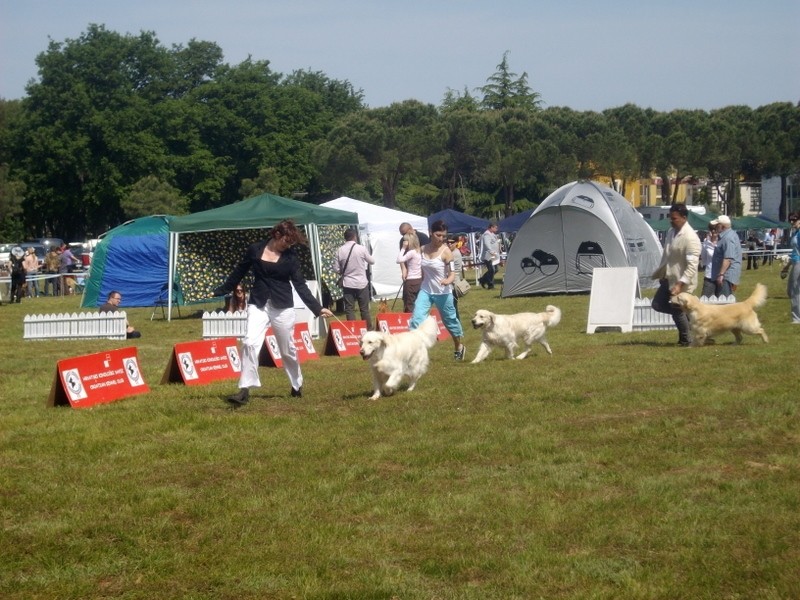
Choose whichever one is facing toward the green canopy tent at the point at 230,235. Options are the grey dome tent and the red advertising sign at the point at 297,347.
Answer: the grey dome tent

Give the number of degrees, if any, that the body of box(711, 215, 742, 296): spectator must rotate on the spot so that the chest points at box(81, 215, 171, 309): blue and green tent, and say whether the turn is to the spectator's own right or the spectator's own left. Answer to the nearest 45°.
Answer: approximately 45° to the spectator's own right

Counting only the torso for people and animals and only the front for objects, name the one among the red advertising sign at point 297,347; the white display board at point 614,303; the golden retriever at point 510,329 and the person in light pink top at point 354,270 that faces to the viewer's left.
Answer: the golden retriever

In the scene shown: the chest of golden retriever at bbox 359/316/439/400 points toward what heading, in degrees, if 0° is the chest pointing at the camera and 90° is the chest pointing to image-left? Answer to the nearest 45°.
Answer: approximately 45°

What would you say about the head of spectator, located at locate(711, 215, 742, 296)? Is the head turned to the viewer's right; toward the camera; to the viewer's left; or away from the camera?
to the viewer's left

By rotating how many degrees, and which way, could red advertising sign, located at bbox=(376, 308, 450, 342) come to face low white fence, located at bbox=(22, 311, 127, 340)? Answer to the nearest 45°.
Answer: approximately 135° to its right

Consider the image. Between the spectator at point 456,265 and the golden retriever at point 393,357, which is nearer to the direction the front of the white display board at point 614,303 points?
the golden retriever

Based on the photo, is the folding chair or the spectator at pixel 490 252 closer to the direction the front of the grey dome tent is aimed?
the folding chair

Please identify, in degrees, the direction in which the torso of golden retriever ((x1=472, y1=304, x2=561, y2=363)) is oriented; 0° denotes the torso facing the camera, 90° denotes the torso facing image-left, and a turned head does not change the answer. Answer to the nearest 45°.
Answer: approximately 90°

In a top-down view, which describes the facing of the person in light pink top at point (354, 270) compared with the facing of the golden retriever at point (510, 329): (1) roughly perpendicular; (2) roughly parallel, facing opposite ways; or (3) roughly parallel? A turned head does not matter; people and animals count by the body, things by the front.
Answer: roughly perpendicular
